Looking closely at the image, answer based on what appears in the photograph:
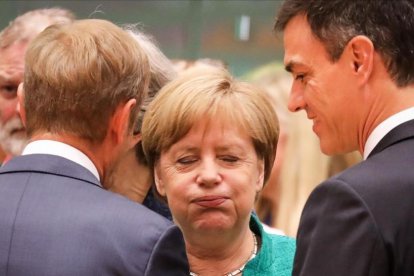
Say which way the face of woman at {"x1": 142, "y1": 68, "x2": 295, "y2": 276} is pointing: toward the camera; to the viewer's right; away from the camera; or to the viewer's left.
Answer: toward the camera

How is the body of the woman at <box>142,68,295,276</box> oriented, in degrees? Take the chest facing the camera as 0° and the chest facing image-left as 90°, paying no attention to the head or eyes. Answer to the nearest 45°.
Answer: approximately 0°

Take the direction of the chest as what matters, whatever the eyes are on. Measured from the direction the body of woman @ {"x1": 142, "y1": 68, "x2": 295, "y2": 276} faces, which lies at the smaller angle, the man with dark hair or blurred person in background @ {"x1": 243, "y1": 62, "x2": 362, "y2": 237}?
the man with dark hair

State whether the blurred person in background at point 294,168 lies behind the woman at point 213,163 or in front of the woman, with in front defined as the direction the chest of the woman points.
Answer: behind

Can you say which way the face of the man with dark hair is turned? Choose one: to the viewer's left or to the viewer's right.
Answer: to the viewer's left
